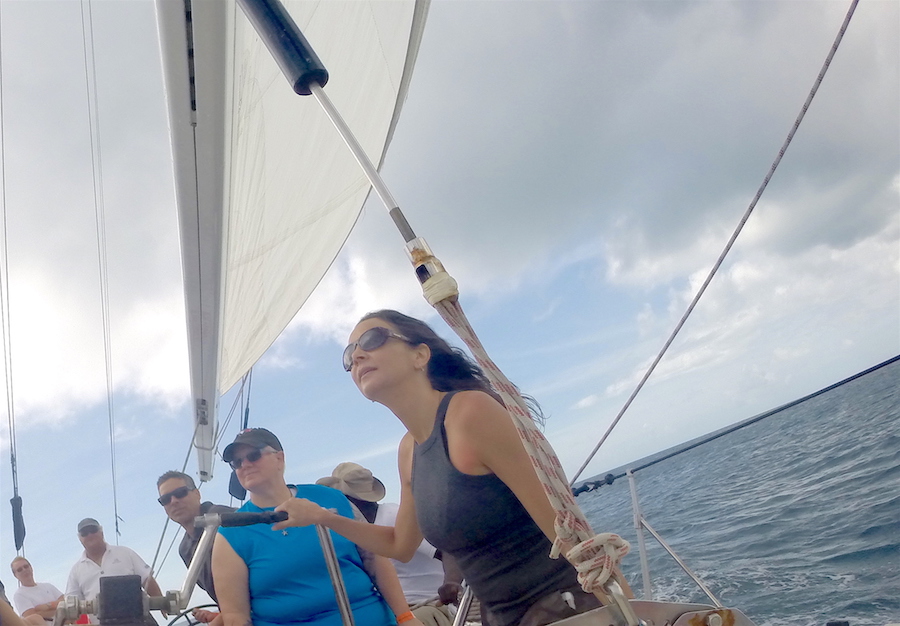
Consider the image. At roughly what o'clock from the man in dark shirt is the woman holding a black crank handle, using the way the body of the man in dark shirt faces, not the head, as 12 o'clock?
The woman holding a black crank handle is roughly at 10 o'clock from the man in dark shirt.

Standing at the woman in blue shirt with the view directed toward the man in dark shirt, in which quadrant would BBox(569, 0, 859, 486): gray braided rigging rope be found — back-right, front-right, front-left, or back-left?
back-right

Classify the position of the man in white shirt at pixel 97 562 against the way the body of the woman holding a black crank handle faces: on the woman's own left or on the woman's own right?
on the woman's own right

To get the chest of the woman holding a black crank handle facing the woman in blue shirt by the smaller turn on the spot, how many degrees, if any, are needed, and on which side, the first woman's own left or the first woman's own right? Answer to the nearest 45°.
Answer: approximately 90° to the first woman's own right

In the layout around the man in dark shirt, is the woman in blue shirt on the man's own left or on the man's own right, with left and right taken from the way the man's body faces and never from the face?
on the man's own left

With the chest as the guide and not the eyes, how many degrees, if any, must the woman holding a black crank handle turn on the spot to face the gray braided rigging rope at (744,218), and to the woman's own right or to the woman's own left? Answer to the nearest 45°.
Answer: approximately 180°

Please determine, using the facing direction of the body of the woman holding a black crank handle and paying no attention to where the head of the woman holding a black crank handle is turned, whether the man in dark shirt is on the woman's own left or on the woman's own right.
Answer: on the woman's own right

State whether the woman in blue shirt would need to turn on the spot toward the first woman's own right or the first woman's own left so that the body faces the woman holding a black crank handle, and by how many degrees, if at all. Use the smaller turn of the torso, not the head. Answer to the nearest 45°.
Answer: approximately 45° to the first woman's own left

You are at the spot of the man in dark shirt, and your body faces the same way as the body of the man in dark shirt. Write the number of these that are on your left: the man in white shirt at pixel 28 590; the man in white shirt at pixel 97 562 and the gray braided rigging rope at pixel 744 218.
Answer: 1
